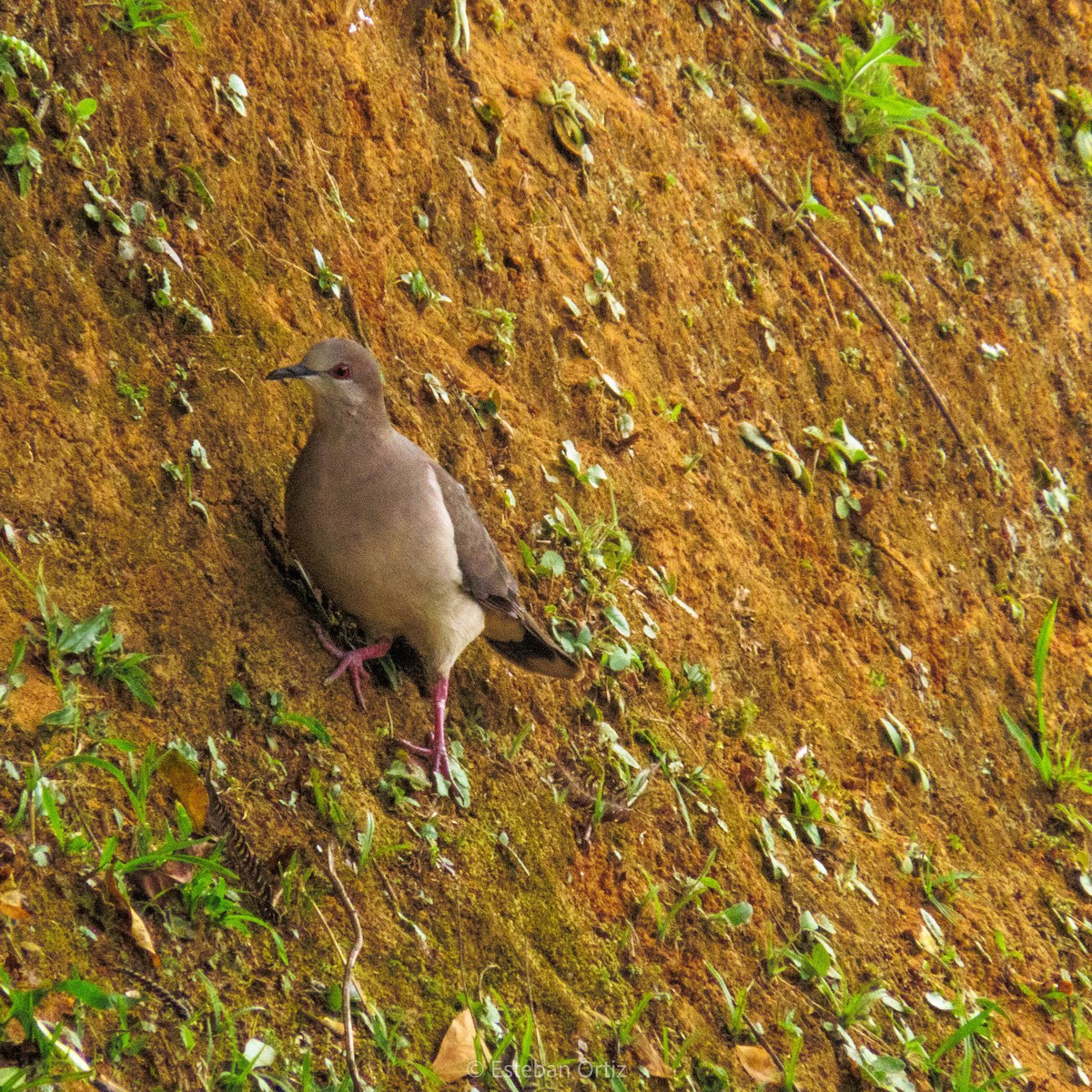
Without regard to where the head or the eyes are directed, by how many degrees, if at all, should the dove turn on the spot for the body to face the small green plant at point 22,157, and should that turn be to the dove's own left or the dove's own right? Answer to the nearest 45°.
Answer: approximately 45° to the dove's own right

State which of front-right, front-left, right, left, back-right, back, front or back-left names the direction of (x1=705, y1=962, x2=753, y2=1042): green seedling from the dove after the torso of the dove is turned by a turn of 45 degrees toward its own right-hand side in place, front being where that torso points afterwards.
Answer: back

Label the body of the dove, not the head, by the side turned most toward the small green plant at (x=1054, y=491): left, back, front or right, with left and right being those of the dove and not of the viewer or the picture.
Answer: back

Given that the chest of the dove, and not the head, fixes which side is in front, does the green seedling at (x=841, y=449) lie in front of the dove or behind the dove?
behind

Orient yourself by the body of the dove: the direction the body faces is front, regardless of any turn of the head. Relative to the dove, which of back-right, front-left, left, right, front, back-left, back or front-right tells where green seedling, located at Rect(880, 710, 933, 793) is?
back

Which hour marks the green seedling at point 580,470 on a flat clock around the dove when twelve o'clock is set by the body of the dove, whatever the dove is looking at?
The green seedling is roughly at 7 o'clock from the dove.

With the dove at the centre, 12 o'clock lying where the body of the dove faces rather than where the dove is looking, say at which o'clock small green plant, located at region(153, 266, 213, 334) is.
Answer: The small green plant is roughly at 2 o'clock from the dove.

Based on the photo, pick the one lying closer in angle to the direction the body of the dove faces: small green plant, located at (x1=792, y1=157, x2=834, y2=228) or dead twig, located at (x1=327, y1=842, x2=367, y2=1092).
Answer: the dead twig

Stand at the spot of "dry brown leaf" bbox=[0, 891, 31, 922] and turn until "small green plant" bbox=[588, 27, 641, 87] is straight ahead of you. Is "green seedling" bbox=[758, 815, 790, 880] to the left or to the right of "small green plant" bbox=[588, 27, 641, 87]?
right

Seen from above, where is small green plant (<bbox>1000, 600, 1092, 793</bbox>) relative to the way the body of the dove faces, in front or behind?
behind

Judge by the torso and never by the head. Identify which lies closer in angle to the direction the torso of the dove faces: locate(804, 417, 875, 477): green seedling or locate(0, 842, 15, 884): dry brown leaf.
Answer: the dry brown leaf

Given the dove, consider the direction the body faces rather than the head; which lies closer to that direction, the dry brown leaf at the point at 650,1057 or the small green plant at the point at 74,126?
the small green plant

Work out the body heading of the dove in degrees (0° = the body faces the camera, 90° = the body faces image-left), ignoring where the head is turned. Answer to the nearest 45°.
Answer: approximately 45°
